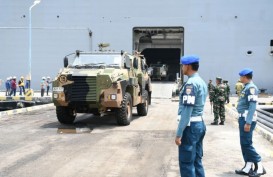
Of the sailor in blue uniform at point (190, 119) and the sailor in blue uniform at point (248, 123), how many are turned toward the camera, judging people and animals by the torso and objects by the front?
0

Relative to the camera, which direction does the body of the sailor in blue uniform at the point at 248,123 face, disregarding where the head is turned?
to the viewer's left

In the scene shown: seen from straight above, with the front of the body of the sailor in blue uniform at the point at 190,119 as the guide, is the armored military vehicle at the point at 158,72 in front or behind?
in front

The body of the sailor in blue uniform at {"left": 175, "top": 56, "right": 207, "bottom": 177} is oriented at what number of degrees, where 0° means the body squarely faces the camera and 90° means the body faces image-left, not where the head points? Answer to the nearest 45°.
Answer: approximately 135°

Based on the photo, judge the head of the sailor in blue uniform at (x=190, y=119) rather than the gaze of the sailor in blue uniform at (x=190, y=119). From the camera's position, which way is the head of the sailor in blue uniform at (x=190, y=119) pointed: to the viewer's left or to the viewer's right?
to the viewer's left

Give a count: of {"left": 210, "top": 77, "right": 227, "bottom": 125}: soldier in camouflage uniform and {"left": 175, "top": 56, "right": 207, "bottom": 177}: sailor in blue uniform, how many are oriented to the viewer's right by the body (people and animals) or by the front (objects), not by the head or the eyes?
0

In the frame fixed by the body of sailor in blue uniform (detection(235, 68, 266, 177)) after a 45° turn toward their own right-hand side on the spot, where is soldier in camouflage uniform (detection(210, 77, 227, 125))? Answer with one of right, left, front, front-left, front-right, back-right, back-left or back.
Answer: front-right
